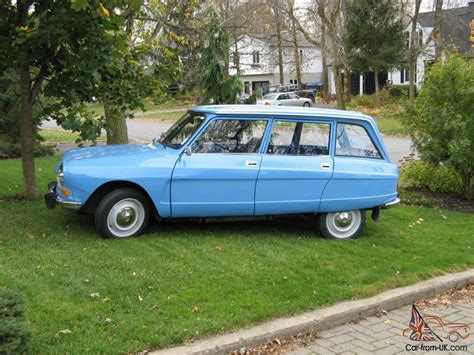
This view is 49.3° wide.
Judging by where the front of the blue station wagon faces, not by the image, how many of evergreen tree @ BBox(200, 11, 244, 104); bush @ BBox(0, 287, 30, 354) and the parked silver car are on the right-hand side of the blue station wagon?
2

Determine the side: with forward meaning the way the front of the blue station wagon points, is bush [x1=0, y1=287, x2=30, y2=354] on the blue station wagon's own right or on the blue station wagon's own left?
on the blue station wagon's own left

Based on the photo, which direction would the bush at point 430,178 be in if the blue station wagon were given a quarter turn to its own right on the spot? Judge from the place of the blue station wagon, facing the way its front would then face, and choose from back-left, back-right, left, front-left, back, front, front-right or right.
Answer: front-right

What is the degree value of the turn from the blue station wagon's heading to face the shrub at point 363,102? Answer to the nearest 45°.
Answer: approximately 90° to its right

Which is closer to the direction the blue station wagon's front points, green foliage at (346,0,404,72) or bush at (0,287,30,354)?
the bush

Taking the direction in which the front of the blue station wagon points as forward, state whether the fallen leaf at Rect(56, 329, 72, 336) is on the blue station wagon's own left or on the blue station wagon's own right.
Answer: on the blue station wagon's own left

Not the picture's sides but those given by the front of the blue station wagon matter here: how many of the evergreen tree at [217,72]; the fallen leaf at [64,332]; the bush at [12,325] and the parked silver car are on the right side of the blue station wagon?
2

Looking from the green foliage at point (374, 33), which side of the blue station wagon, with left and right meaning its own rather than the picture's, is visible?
right

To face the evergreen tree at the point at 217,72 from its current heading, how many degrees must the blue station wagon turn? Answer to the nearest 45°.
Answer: approximately 90° to its right

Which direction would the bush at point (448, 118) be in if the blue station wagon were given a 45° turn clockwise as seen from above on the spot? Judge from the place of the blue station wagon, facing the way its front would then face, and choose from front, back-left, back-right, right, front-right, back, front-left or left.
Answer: right

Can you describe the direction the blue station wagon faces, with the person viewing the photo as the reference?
facing to the left of the viewer
